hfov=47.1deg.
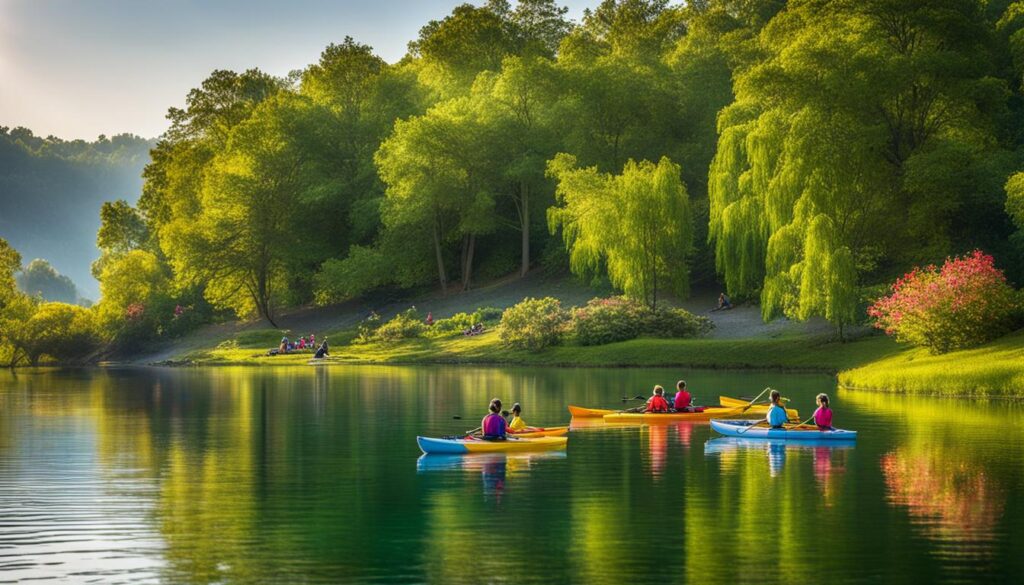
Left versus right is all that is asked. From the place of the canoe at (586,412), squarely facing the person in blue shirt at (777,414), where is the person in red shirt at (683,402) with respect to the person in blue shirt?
left
